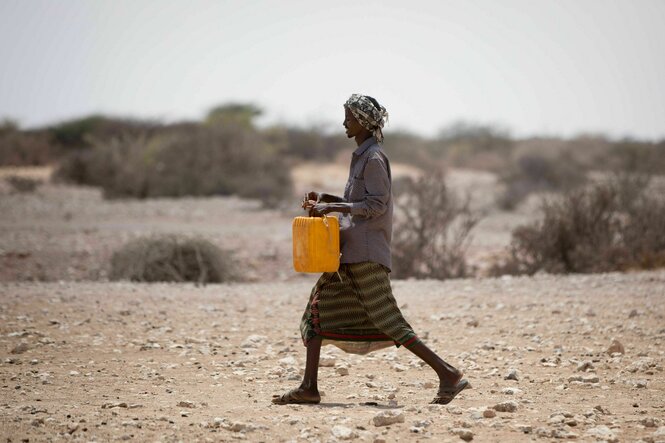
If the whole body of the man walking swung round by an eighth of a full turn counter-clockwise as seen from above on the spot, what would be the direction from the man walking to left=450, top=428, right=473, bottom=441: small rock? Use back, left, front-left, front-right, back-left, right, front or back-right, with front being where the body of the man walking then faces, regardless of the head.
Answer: left

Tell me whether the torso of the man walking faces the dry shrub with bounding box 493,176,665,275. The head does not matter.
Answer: no

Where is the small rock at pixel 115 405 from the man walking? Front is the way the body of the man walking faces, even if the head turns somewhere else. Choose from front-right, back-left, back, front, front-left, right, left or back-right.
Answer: front

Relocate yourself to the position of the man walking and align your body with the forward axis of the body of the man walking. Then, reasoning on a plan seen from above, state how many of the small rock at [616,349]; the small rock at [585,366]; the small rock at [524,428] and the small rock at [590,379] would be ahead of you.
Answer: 0

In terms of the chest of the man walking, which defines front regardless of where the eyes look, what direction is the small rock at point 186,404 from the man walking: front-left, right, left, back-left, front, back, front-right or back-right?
front

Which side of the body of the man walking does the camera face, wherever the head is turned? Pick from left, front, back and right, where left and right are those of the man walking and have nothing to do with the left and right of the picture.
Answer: left

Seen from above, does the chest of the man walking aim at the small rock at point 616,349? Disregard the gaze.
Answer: no

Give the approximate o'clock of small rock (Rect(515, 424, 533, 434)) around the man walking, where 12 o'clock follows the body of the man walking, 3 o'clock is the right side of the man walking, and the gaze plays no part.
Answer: The small rock is roughly at 7 o'clock from the man walking.

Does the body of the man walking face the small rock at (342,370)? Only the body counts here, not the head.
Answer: no

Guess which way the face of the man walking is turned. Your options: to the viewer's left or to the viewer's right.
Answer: to the viewer's left

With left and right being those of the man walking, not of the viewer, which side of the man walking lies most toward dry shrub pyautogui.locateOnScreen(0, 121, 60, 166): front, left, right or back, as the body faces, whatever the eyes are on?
right

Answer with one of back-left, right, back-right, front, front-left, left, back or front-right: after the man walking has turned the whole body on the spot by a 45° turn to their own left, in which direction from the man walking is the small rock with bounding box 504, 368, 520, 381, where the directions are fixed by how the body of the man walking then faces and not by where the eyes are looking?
back

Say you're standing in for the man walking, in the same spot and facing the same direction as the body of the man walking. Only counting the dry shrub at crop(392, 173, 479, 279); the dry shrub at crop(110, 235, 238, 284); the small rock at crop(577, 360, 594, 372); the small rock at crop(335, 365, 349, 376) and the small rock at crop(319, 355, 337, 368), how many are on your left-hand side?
0

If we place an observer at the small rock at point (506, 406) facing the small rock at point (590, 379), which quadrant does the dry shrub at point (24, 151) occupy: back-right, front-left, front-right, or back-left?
front-left

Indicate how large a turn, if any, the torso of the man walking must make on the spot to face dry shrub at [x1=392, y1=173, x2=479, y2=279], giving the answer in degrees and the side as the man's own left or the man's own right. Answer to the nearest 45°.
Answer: approximately 90° to the man's own right

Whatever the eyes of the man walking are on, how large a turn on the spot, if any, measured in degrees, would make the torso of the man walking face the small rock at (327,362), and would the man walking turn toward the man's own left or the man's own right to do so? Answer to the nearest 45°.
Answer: approximately 90° to the man's own right
